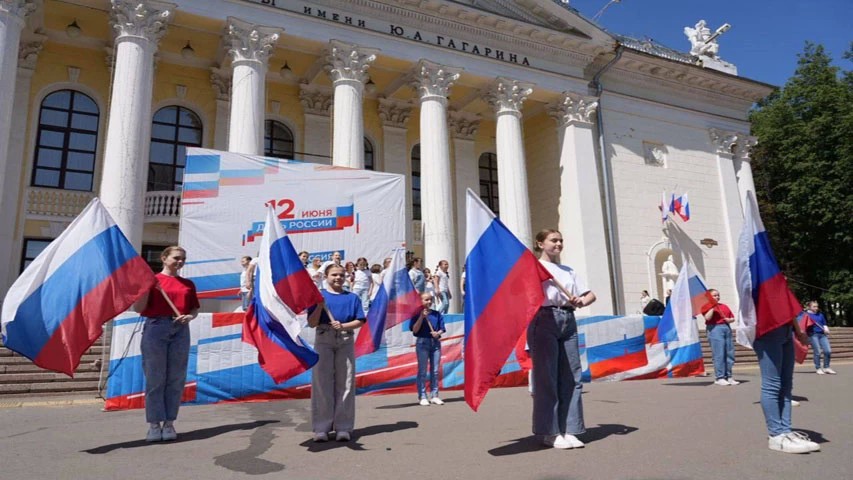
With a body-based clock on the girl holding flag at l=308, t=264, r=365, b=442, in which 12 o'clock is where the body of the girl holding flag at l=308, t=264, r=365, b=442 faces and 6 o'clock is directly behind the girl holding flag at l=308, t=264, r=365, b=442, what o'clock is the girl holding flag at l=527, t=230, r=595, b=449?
the girl holding flag at l=527, t=230, r=595, b=449 is roughly at 10 o'clock from the girl holding flag at l=308, t=264, r=365, b=442.

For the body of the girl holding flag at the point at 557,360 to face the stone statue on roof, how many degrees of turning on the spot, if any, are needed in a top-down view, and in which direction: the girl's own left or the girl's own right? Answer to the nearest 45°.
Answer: approximately 135° to the girl's own left

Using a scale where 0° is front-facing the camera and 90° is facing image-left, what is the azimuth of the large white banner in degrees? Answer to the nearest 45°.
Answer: approximately 315°

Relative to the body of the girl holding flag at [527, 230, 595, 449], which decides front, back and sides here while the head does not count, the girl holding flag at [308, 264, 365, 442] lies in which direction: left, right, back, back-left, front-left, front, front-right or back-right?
back-right

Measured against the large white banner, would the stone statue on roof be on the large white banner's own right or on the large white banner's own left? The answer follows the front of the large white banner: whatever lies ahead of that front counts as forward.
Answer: on the large white banner's own left

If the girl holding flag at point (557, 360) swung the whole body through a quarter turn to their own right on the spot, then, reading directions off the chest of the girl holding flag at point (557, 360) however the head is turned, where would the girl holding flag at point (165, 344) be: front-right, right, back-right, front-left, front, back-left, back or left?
front-right

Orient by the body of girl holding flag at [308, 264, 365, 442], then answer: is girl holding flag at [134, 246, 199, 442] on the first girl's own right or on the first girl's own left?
on the first girl's own right
